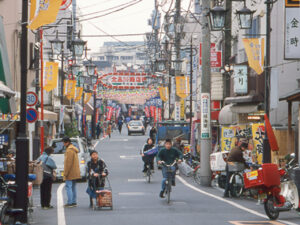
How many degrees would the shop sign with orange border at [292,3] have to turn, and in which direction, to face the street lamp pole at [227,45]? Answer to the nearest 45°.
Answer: approximately 180°

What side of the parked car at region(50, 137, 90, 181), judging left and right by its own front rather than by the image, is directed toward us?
back

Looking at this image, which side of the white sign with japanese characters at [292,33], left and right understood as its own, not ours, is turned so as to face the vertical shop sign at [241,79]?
back

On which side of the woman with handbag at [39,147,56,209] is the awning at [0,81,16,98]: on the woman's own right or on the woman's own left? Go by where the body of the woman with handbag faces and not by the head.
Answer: on the woman's own right
